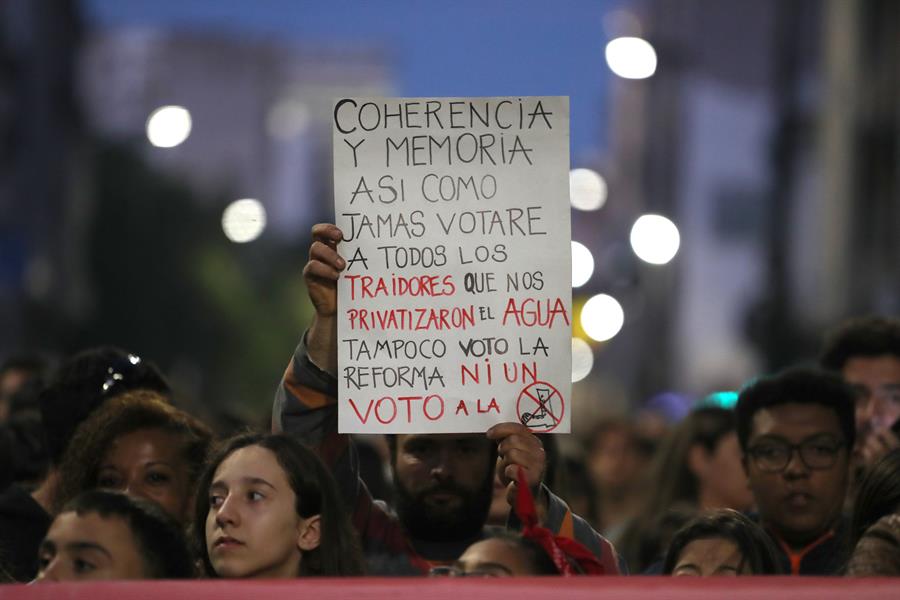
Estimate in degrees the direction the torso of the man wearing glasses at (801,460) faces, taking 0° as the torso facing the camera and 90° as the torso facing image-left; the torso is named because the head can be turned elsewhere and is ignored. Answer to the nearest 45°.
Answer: approximately 0°

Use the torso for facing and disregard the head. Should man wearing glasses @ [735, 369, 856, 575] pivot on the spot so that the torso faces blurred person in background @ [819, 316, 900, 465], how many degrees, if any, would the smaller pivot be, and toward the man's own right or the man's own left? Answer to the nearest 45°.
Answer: approximately 180°

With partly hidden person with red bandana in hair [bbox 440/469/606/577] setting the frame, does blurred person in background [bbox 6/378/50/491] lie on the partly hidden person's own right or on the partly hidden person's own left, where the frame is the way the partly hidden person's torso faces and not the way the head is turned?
on the partly hidden person's own right

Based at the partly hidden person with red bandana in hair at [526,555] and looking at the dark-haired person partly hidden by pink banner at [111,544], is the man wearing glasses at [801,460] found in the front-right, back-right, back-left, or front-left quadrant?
back-right

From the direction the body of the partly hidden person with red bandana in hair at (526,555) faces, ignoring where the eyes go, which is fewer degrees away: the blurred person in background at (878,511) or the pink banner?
the pink banner

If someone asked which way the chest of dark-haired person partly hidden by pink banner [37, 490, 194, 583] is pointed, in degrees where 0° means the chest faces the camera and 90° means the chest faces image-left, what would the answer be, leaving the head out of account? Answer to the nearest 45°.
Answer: approximately 45°

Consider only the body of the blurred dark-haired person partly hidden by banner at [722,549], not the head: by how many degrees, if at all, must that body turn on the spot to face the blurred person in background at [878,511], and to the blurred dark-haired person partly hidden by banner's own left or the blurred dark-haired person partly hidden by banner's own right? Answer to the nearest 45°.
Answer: approximately 135° to the blurred dark-haired person partly hidden by banner's own left

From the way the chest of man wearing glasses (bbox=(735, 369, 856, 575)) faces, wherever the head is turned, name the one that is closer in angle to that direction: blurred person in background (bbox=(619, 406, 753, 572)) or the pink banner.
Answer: the pink banner

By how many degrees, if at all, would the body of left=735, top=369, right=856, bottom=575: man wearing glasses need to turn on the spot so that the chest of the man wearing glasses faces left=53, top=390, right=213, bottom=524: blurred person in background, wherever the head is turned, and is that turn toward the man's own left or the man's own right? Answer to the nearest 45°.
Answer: approximately 90° to the man's own right
